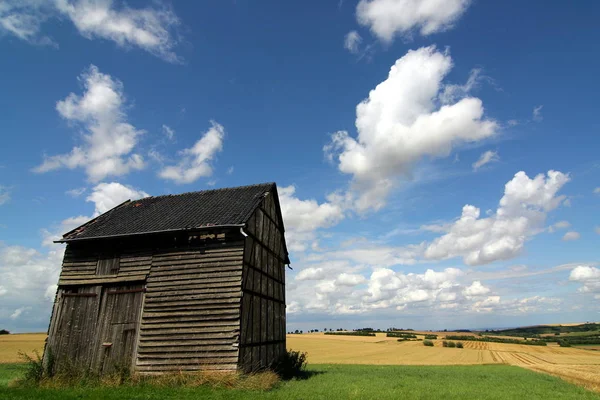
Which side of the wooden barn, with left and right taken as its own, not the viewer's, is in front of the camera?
front
